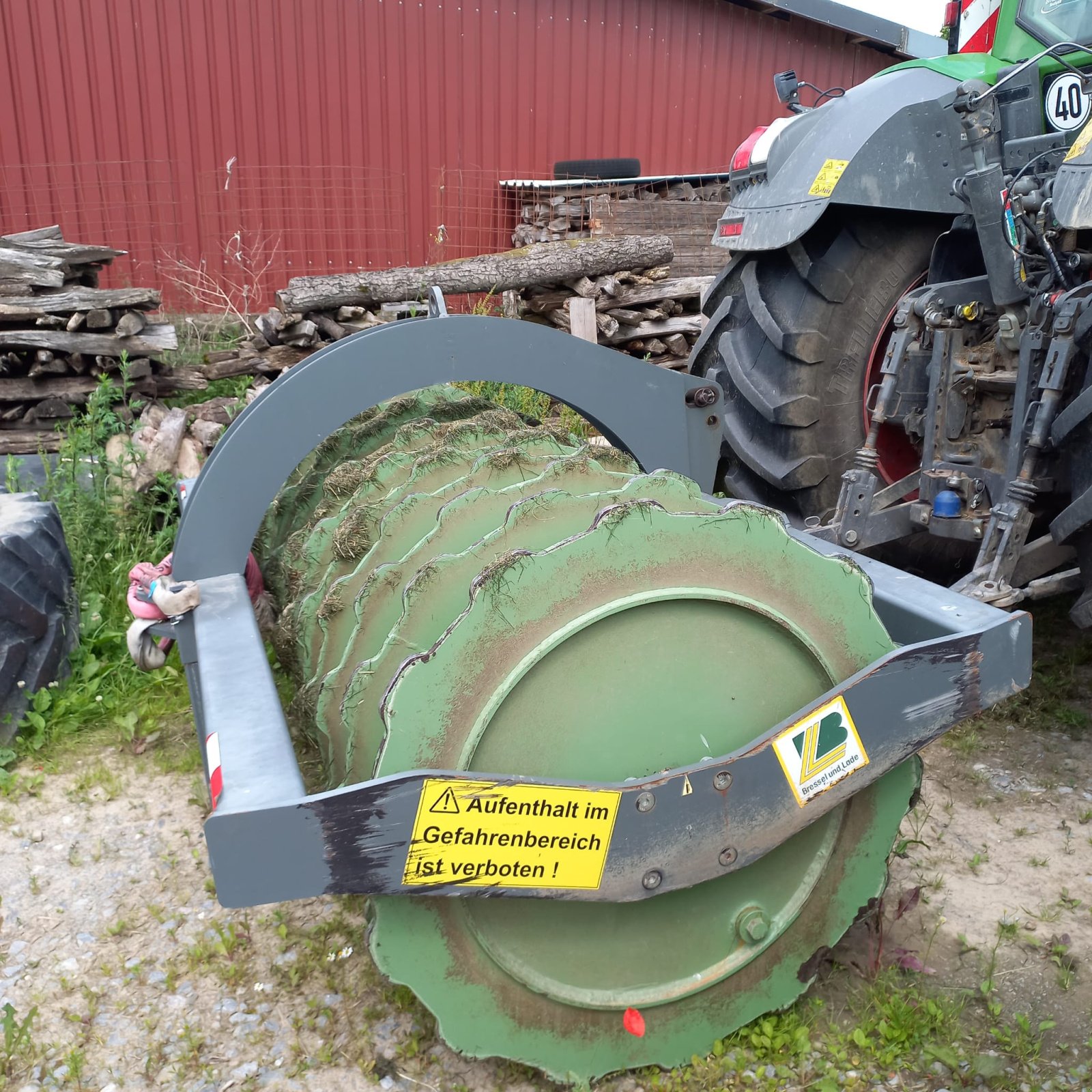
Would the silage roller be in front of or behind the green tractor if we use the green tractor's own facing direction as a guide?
behind

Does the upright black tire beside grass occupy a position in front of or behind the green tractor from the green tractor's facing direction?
behind

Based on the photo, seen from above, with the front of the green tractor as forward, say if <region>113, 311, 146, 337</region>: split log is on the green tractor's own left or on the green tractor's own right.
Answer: on the green tractor's own left

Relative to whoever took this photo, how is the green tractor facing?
facing away from the viewer and to the right of the viewer

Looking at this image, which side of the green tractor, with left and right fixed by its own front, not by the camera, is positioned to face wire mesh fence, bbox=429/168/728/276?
left

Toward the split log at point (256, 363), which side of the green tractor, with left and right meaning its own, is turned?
left

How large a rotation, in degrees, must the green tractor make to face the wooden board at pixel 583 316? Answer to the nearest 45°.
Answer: approximately 90° to its left

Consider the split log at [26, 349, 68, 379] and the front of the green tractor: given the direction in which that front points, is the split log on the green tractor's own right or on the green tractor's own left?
on the green tractor's own left

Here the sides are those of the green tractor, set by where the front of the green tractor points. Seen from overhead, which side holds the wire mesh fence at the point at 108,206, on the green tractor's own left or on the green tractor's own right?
on the green tractor's own left
